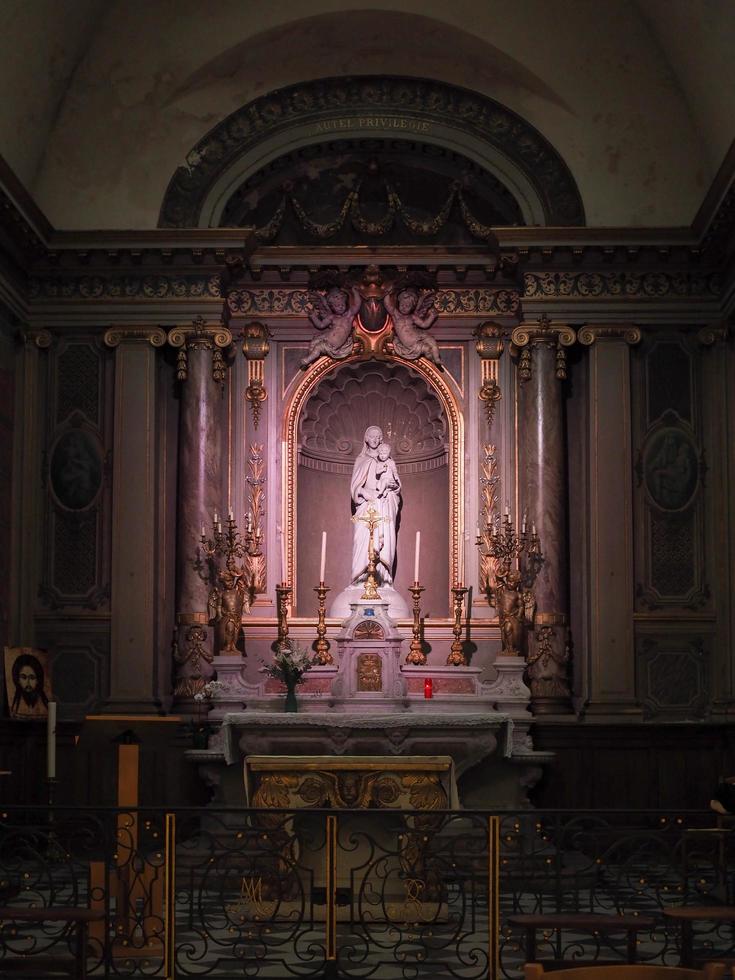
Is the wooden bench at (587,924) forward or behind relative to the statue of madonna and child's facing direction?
forward

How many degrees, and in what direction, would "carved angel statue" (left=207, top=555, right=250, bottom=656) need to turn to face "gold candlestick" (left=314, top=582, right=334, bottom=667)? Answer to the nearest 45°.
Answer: approximately 90° to its left

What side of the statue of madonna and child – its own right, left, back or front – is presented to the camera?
front

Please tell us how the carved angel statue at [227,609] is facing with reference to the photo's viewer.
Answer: facing the viewer

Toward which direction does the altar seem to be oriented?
toward the camera

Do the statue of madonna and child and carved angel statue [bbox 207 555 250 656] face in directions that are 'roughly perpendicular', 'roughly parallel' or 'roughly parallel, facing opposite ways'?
roughly parallel

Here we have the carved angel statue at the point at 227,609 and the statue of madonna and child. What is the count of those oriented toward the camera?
2

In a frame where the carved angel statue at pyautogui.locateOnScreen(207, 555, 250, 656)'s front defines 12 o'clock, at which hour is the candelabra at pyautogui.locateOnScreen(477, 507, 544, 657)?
The candelabra is roughly at 9 o'clock from the carved angel statue.

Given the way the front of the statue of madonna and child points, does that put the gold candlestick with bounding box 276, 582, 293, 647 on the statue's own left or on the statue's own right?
on the statue's own right

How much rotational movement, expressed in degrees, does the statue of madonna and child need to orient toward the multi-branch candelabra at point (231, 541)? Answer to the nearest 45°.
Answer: approximately 90° to its right

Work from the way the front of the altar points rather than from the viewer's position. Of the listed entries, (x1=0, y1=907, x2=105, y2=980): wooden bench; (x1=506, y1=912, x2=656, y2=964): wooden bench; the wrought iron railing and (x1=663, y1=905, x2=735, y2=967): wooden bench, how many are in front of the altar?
4

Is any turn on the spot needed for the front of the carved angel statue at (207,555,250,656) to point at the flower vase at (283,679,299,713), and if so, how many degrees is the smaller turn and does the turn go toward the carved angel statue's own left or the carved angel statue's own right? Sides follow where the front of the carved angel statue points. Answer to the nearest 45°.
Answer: approximately 45° to the carved angel statue's own left

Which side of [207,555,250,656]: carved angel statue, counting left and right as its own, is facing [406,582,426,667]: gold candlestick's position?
left

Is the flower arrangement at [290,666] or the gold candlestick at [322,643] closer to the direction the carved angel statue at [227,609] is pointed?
the flower arrangement

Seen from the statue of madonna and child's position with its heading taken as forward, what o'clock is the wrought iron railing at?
The wrought iron railing is roughly at 12 o'clock from the statue of madonna and child.

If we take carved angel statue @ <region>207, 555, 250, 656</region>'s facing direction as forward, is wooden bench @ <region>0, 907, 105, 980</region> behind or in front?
in front

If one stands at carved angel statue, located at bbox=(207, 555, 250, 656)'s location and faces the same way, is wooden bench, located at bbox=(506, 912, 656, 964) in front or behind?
in front
